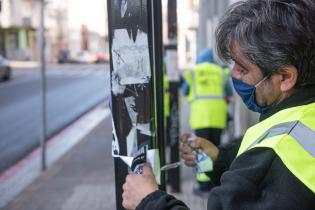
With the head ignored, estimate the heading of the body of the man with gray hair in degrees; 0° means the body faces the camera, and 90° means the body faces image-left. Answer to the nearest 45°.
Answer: approximately 90°

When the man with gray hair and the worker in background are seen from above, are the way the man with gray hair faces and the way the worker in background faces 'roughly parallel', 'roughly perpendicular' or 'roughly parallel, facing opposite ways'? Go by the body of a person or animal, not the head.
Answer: roughly perpendicular

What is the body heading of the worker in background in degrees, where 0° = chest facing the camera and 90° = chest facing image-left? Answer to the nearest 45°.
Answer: approximately 180°

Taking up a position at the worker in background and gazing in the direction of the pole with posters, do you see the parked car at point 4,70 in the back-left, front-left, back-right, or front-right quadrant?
back-right

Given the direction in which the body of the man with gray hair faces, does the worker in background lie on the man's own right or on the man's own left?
on the man's own right

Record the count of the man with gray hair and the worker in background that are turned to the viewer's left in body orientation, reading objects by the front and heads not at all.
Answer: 1
